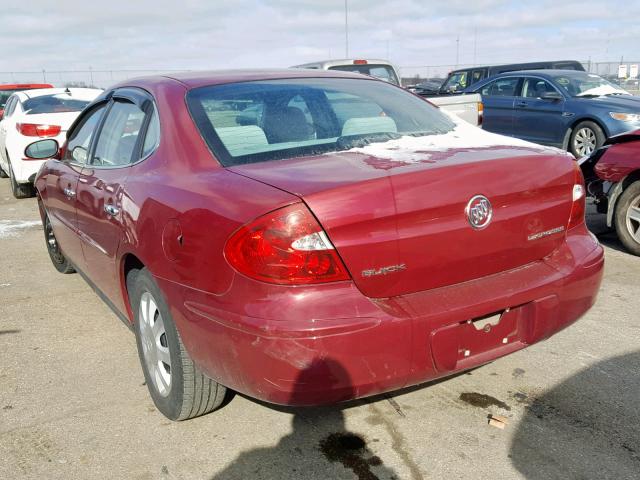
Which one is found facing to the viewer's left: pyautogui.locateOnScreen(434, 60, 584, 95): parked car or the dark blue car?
the parked car

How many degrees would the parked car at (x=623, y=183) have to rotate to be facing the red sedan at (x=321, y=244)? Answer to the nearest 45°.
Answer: approximately 45° to its left

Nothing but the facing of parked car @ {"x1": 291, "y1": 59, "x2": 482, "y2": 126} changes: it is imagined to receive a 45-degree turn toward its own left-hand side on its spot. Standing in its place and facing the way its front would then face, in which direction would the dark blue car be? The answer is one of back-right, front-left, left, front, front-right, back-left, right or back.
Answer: back

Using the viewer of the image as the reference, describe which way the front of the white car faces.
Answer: facing away from the viewer and to the left of the viewer

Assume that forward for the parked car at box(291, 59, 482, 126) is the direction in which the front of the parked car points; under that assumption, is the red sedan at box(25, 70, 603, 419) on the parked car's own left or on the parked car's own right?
on the parked car's own left

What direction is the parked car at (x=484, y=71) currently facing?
to the viewer's left

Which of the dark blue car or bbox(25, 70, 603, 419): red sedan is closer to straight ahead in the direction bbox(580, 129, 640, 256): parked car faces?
the red sedan

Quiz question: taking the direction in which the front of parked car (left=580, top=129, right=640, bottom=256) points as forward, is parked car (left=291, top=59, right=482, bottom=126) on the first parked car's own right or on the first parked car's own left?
on the first parked car's own right

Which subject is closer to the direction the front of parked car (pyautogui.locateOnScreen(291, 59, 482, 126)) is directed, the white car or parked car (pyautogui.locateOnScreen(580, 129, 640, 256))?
the white car

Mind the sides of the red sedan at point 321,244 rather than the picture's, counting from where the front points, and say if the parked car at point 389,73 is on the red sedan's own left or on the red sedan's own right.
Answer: on the red sedan's own right

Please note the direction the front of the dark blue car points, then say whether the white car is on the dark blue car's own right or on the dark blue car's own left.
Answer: on the dark blue car's own right

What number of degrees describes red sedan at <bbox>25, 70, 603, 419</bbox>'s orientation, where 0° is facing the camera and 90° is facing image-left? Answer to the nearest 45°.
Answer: approximately 135°

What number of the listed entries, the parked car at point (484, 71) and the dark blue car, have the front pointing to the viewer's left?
1

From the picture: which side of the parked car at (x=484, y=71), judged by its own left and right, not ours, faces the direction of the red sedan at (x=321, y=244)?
left
